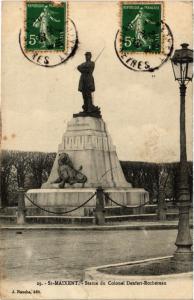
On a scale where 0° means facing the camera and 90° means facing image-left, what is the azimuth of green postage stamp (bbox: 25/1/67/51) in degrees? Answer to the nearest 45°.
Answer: approximately 0°

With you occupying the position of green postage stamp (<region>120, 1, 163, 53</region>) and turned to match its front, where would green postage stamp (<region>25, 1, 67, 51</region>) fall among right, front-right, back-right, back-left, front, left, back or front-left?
right

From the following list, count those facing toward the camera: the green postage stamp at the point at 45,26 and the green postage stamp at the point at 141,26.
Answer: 2
